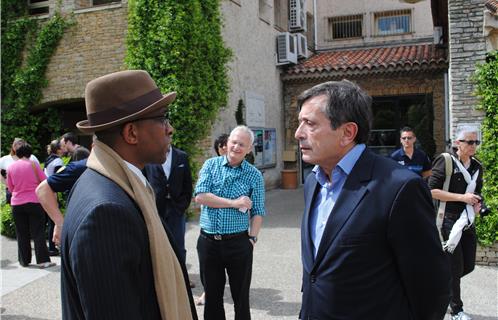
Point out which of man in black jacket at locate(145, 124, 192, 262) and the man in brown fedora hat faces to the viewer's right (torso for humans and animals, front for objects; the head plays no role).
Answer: the man in brown fedora hat

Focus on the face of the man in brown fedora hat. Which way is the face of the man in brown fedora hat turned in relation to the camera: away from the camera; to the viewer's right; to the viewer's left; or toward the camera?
to the viewer's right

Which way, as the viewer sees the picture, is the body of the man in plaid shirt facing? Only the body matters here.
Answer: toward the camera

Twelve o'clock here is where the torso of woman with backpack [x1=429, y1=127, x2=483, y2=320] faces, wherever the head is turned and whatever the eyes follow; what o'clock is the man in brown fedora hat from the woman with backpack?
The man in brown fedora hat is roughly at 2 o'clock from the woman with backpack.

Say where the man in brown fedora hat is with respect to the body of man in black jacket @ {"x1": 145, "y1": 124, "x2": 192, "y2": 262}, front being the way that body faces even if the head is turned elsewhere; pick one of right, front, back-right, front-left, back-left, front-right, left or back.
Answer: front

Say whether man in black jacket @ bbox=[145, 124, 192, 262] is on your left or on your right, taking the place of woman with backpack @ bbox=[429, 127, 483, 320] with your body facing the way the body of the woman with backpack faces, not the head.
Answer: on your right

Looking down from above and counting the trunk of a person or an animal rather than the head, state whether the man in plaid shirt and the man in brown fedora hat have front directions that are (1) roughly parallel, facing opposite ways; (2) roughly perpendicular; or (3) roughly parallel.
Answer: roughly perpendicular

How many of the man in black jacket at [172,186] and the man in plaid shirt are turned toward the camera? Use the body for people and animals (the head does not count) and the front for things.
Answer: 2

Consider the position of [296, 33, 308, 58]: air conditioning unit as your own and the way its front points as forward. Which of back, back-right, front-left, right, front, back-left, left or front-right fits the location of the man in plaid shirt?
front-right
